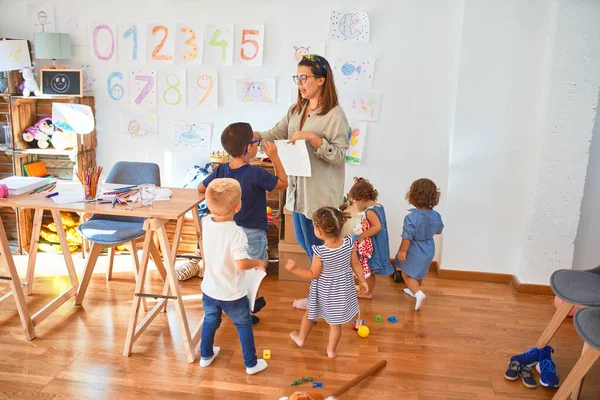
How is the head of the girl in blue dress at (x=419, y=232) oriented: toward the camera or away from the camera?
away from the camera

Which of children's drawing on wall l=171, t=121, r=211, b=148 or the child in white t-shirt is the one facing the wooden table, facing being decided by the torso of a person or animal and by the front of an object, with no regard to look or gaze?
the children's drawing on wall

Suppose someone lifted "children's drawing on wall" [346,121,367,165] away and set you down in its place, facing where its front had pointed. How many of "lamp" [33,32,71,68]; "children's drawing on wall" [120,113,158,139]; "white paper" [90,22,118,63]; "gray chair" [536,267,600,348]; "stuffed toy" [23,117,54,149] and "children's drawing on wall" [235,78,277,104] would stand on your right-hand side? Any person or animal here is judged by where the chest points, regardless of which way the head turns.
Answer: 5

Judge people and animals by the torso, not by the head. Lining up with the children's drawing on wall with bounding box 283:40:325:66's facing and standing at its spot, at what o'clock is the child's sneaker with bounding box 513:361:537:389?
The child's sneaker is roughly at 11 o'clock from the children's drawing on wall.

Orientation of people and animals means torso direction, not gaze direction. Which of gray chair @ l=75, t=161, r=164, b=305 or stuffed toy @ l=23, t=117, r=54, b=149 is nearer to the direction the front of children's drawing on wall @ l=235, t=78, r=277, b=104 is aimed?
the gray chair

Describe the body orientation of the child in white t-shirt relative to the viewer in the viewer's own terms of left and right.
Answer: facing away from the viewer and to the right of the viewer

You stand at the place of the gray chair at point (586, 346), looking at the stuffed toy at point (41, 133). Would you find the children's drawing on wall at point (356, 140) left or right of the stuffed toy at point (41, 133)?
right

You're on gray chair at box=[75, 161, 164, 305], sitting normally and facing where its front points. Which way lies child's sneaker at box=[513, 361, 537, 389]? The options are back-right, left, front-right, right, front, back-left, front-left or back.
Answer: left

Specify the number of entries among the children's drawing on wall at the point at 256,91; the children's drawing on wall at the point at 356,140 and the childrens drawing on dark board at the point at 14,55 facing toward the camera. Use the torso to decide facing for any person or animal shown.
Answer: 3

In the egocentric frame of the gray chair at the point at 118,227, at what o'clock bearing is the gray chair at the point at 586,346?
the gray chair at the point at 586,346 is roughly at 9 o'clock from the gray chair at the point at 118,227.

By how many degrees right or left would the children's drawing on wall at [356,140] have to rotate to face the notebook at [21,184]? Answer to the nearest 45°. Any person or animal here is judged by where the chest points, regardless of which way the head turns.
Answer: approximately 45° to its right
